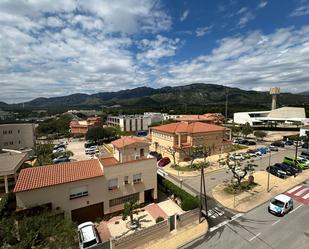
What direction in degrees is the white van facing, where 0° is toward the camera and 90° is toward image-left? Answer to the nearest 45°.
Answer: approximately 45°

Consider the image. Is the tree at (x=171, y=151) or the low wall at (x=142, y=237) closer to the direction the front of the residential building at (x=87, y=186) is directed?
the low wall

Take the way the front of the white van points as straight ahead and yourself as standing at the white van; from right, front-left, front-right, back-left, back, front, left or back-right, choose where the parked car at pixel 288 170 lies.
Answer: back-right

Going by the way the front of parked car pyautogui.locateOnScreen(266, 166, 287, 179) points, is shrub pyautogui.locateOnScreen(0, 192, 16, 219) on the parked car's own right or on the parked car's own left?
on the parked car's own right

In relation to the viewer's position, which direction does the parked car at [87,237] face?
facing away from the viewer

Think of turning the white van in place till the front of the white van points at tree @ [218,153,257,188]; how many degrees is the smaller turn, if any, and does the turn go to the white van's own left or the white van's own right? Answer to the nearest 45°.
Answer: approximately 90° to the white van's own right

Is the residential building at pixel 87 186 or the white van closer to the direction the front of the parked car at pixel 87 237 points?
the residential building

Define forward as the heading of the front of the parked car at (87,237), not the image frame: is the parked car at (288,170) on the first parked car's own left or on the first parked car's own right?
on the first parked car's own right

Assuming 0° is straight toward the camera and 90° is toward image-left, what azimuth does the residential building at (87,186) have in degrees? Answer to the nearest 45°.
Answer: approximately 315°

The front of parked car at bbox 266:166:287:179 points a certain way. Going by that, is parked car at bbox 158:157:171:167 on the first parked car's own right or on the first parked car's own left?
on the first parked car's own right
